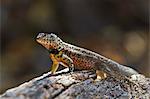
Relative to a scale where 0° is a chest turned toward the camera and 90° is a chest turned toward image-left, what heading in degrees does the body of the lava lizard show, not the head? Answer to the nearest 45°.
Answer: approximately 90°
